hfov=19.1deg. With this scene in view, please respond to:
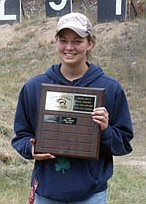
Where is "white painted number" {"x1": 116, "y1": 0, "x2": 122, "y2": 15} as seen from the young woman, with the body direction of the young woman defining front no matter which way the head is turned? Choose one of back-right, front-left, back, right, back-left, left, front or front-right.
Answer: back

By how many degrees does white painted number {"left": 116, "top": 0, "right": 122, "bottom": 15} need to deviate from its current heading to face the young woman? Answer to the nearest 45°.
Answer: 0° — it already faces them

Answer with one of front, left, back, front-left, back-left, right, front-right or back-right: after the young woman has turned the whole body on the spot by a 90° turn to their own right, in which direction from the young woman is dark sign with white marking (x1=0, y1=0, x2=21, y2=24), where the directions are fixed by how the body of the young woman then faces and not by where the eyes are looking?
right

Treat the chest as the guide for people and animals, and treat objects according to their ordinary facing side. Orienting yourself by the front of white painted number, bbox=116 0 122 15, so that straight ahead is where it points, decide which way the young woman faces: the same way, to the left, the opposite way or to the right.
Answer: the same way

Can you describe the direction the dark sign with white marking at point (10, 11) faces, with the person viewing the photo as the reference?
facing the viewer

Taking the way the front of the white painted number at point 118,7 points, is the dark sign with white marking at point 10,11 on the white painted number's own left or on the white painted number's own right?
on the white painted number's own right

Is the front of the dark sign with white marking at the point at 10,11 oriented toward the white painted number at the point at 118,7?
no

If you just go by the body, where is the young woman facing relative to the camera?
toward the camera

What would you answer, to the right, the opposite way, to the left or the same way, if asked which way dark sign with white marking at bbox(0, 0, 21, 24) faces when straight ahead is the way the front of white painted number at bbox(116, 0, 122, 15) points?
the same way

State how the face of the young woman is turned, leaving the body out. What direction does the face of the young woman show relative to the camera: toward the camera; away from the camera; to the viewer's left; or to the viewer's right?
toward the camera
